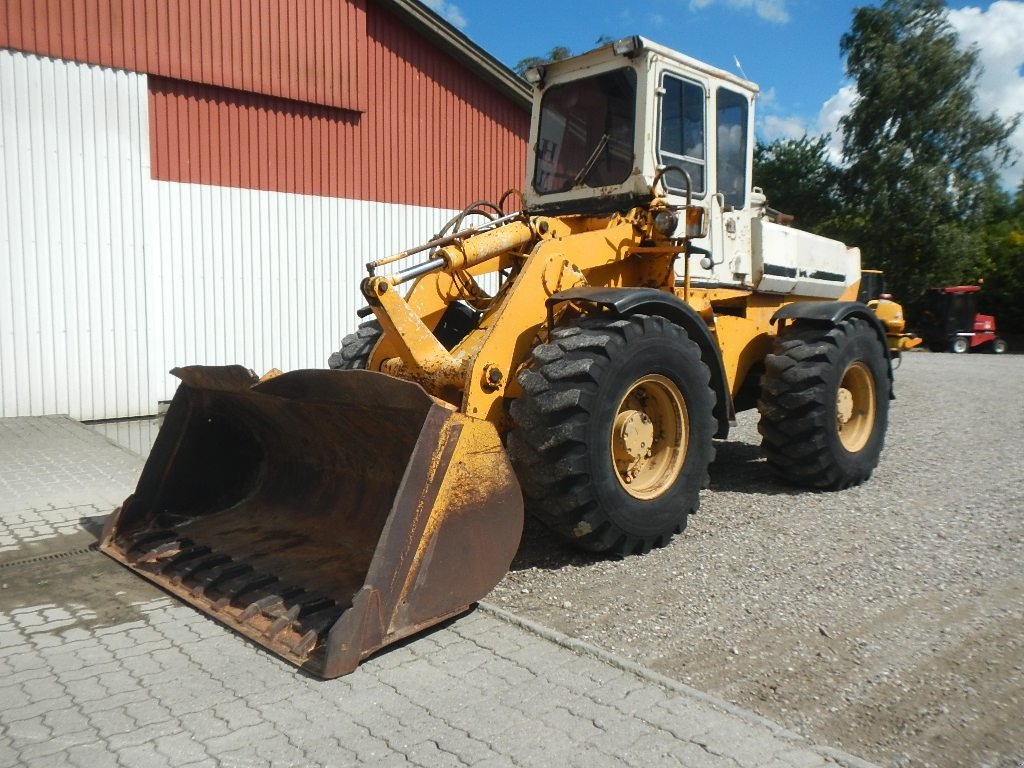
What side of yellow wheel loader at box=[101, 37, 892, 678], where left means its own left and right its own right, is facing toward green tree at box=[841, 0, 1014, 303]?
back

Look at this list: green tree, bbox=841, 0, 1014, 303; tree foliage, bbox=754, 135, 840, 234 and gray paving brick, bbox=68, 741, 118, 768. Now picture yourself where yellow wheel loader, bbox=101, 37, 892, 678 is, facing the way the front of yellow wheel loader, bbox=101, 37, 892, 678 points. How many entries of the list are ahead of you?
1

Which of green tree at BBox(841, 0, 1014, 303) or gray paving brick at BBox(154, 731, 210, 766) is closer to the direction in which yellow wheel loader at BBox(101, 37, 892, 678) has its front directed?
the gray paving brick

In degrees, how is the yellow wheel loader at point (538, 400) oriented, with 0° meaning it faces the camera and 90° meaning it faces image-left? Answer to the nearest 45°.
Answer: approximately 45°

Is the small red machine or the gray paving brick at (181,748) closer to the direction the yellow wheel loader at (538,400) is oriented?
the gray paving brick

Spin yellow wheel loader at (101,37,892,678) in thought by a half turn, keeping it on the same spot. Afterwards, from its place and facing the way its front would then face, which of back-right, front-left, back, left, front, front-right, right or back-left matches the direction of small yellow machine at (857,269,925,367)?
front

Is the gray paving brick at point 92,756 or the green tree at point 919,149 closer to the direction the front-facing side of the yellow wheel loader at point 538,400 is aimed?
the gray paving brick

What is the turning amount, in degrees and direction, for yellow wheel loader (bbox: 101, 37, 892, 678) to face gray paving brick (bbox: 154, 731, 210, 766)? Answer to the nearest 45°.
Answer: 0° — it already faces it

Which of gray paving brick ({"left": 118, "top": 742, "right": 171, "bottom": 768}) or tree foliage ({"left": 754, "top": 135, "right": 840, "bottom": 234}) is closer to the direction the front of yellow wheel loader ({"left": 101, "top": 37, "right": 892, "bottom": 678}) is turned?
the gray paving brick

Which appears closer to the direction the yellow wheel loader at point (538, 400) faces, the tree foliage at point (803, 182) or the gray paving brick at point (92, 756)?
the gray paving brick

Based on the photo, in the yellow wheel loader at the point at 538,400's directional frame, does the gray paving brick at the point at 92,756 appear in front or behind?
in front

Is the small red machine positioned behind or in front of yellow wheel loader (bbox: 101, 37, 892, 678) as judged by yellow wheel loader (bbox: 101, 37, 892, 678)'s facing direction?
behind
